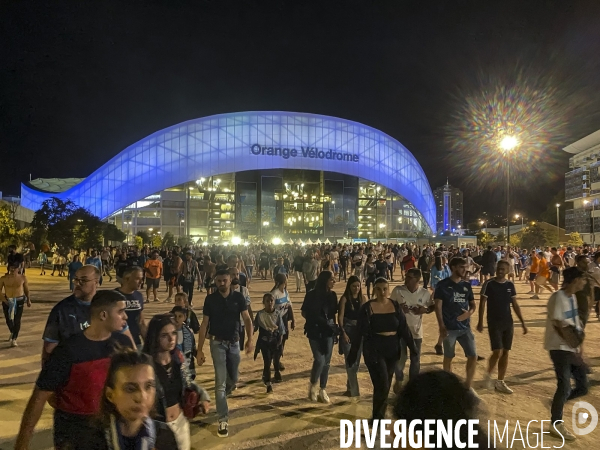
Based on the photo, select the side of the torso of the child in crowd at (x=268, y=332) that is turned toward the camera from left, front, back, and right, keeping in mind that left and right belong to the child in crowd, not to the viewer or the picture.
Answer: front

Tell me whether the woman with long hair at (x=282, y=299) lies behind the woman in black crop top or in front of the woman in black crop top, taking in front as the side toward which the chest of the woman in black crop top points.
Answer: behind

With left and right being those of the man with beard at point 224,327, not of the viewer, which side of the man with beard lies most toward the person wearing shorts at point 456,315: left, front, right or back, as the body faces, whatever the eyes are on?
left

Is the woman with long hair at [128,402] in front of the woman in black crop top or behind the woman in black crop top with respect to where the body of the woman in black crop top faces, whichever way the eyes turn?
in front

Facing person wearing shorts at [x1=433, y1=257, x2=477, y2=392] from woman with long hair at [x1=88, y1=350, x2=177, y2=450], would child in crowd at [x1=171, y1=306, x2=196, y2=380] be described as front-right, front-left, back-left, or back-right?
front-left

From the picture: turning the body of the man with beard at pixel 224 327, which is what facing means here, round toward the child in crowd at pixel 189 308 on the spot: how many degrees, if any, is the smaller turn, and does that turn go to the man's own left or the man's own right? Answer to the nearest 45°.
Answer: approximately 135° to the man's own right

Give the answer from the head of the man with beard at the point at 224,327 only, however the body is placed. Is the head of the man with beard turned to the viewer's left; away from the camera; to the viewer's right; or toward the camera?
toward the camera

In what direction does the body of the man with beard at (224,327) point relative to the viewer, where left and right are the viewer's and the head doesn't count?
facing the viewer

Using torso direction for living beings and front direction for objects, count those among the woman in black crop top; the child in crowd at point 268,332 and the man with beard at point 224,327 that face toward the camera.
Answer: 3

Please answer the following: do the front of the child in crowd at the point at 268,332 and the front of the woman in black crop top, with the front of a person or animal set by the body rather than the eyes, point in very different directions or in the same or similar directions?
same or similar directions

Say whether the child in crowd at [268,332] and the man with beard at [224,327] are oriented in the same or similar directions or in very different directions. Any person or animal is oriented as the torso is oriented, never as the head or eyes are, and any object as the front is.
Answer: same or similar directions

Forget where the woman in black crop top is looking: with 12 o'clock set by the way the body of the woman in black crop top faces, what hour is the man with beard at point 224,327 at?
The man with beard is roughly at 3 o'clock from the woman in black crop top.

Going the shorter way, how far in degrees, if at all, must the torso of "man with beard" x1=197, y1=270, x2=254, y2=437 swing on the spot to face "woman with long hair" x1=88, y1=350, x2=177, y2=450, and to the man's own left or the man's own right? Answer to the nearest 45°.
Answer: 0° — they already face them

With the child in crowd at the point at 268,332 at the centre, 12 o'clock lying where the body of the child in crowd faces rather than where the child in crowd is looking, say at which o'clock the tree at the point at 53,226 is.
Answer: The tree is roughly at 5 o'clock from the child in crowd.
